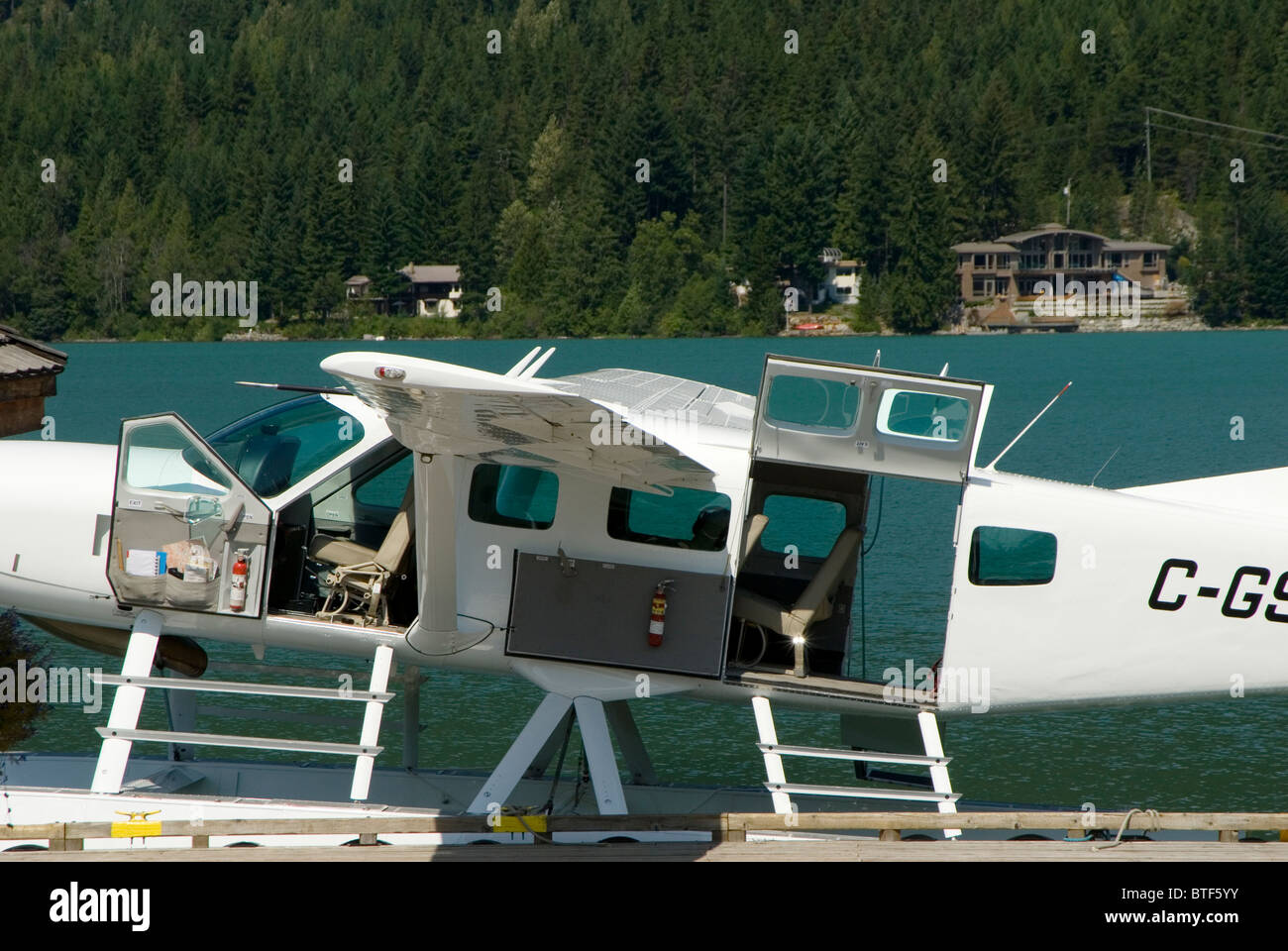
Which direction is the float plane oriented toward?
to the viewer's left
